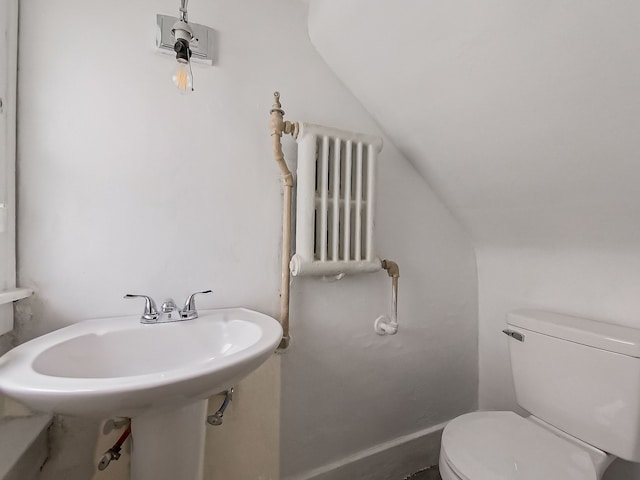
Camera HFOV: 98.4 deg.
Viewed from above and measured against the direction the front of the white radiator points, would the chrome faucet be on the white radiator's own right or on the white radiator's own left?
on the white radiator's own right

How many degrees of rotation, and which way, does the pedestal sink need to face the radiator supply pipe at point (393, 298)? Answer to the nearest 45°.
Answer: approximately 45° to its left

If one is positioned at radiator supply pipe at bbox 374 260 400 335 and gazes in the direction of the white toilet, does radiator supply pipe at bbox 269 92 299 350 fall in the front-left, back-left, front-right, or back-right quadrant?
back-right

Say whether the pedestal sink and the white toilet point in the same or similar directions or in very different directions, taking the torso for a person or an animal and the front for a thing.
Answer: very different directions

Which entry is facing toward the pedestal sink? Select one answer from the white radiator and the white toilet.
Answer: the white toilet

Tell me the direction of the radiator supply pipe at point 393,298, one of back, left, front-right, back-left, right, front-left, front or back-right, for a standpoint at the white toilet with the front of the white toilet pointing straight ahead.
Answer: front-right
